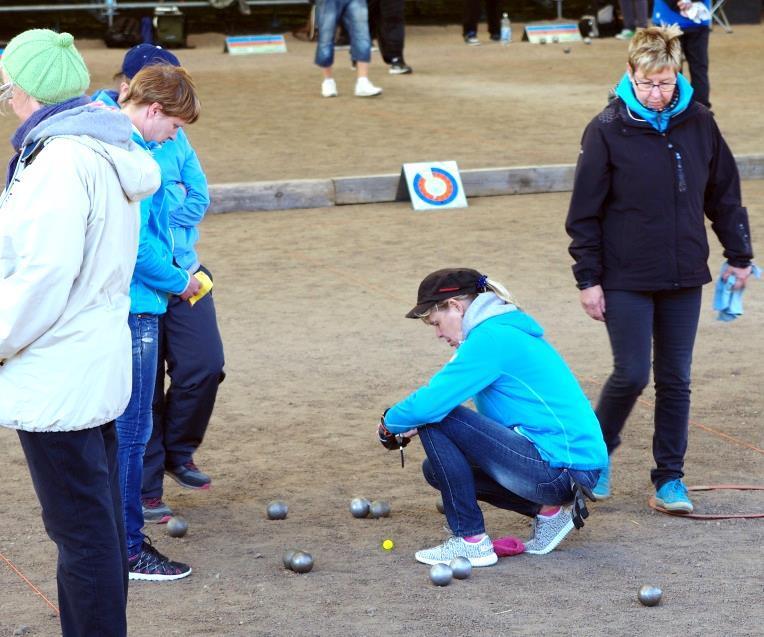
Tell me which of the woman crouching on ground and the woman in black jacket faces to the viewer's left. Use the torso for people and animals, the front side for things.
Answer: the woman crouching on ground

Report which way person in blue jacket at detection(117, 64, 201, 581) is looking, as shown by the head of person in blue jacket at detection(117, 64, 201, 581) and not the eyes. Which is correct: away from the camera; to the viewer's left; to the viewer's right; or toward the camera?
to the viewer's right

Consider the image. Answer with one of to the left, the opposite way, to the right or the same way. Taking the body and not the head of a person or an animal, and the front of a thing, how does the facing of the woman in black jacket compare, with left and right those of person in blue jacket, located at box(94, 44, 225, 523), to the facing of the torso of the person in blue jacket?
to the right

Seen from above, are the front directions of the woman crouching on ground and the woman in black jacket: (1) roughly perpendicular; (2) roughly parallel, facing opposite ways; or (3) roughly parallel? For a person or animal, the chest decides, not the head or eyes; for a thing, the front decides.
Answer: roughly perpendicular

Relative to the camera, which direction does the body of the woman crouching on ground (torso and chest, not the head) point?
to the viewer's left

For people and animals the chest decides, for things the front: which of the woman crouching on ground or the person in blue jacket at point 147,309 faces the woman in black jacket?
the person in blue jacket

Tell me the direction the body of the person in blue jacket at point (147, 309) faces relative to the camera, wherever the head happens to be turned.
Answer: to the viewer's right

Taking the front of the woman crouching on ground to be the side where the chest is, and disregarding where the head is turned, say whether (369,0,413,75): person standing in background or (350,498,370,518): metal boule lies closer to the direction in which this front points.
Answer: the metal boule

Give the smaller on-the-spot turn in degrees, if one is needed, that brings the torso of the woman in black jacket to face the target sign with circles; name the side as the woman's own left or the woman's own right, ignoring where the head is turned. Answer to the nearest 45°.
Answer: approximately 180°

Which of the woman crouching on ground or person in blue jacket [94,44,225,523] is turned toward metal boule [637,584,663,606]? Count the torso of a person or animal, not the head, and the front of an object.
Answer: the person in blue jacket

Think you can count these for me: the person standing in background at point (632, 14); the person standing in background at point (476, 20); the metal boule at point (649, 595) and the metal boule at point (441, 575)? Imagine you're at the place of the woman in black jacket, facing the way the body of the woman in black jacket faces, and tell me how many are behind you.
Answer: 2
